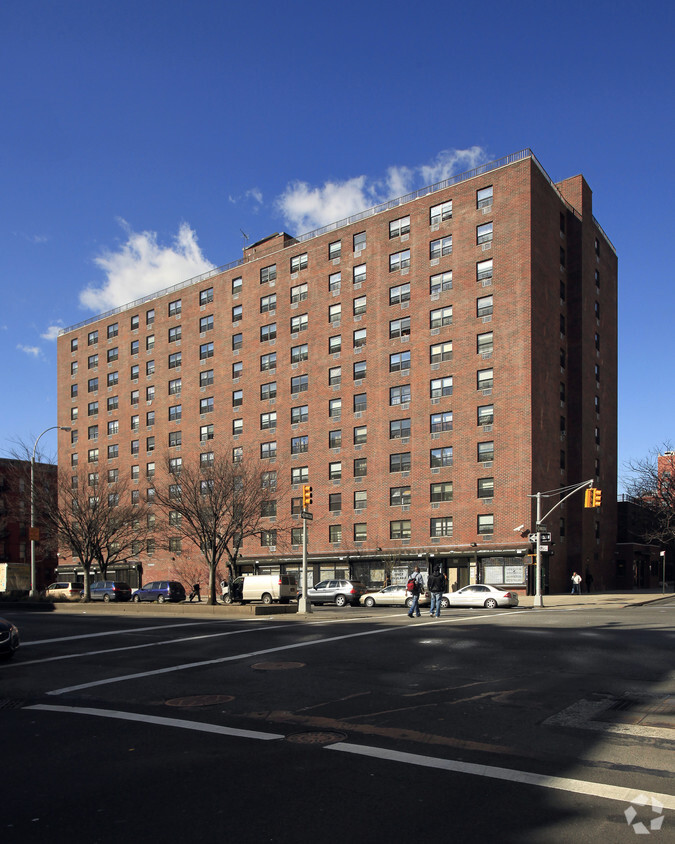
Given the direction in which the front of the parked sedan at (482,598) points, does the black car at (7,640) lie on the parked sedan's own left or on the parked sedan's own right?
on the parked sedan's own left

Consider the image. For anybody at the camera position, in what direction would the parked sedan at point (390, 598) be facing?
facing to the left of the viewer

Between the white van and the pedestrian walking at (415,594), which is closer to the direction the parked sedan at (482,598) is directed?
the white van

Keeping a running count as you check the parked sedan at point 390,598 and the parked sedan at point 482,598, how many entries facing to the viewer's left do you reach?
2
